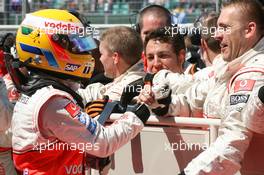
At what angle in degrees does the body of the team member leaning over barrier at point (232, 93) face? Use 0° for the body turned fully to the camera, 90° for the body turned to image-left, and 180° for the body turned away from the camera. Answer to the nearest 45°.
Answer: approximately 90°

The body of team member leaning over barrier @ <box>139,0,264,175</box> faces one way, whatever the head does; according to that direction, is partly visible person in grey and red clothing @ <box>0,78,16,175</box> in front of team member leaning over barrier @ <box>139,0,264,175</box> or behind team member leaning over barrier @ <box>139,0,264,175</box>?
in front

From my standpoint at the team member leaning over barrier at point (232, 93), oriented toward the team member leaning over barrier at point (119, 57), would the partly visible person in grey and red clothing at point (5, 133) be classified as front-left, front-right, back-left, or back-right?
front-left

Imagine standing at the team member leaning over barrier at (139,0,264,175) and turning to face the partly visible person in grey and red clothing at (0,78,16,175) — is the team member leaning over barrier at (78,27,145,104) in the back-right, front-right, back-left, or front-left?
front-right

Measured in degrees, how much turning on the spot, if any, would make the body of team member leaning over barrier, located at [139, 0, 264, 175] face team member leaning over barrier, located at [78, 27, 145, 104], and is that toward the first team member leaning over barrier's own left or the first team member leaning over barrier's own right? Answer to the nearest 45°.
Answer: approximately 45° to the first team member leaning over barrier's own right

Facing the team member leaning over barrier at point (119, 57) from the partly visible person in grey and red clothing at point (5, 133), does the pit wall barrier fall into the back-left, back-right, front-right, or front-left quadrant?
front-right
